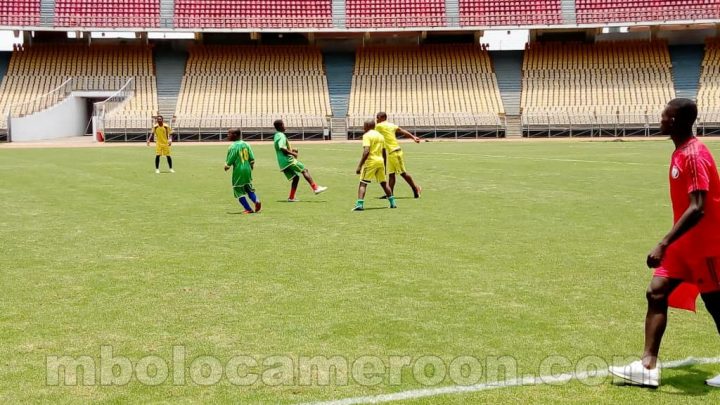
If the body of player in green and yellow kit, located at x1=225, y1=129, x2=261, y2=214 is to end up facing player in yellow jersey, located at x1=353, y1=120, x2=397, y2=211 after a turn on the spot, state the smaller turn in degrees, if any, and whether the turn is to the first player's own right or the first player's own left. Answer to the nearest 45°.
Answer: approximately 135° to the first player's own right

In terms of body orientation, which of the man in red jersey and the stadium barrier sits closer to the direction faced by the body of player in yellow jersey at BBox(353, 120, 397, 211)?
the stadium barrier

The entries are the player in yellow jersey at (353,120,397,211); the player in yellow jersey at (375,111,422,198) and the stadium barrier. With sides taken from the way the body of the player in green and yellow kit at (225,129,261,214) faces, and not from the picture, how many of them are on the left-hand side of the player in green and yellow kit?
0

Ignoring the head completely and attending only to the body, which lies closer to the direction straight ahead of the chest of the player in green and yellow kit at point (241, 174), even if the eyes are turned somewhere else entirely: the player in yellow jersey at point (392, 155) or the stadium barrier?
the stadium barrier

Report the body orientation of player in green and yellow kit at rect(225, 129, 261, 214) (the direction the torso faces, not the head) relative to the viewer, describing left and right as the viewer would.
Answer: facing away from the viewer and to the left of the viewer

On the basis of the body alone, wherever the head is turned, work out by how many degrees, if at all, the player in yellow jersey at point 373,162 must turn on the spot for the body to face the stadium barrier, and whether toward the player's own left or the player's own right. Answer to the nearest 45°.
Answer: approximately 45° to the player's own right

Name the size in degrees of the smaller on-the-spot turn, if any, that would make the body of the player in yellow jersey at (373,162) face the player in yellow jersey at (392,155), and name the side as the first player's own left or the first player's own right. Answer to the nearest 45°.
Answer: approximately 45° to the first player's own right

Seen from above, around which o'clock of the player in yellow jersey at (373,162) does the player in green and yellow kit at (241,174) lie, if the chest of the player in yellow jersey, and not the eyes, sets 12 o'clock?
The player in green and yellow kit is roughly at 10 o'clock from the player in yellow jersey.

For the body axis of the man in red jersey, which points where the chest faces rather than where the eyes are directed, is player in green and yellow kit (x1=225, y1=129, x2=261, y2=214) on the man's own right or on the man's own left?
on the man's own right

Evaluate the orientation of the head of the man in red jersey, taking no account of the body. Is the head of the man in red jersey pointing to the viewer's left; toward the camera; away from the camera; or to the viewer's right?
to the viewer's left

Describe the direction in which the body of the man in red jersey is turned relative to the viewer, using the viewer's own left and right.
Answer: facing to the left of the viewer

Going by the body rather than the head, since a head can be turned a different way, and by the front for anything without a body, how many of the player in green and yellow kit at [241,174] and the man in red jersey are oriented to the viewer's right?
0

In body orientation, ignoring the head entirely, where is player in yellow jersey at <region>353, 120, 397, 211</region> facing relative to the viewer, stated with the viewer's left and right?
facing away from the viewer and to the left of the viewer

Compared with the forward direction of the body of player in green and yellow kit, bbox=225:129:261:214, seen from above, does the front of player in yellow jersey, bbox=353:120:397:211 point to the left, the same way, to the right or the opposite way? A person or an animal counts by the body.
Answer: the same way

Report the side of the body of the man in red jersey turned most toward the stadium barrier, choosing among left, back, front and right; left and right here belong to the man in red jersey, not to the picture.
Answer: right
